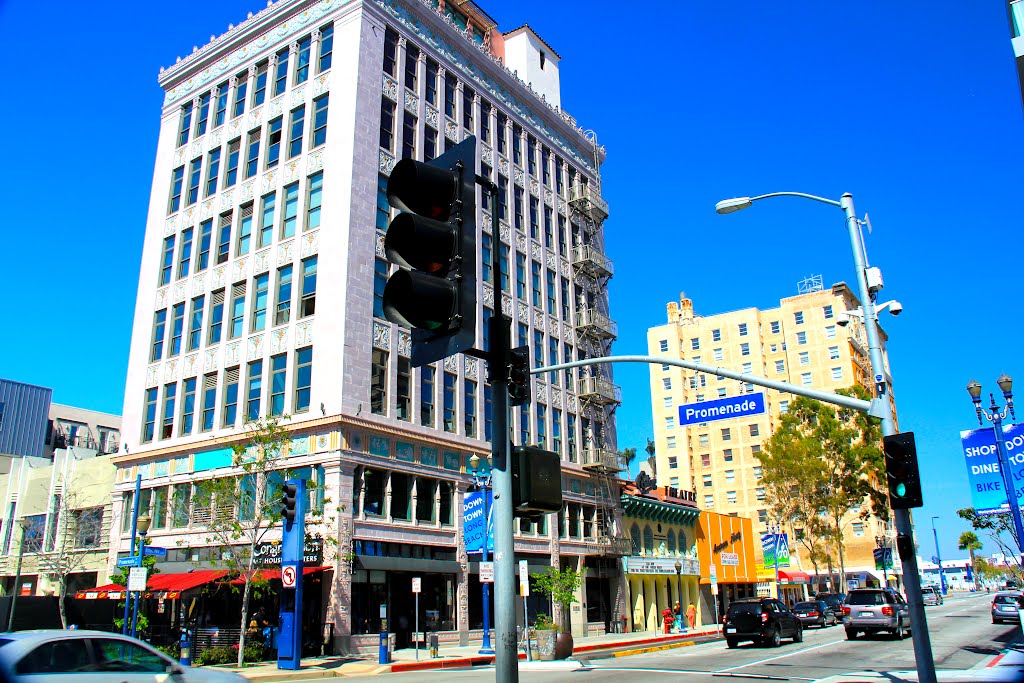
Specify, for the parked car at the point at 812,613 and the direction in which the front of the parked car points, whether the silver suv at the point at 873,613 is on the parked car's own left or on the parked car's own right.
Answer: on the parked car's own right

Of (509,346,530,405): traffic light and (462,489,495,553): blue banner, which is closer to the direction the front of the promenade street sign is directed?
the traffic light

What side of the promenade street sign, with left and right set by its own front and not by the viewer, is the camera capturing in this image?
front

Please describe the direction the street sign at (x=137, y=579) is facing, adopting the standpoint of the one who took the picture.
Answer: facing the viewer

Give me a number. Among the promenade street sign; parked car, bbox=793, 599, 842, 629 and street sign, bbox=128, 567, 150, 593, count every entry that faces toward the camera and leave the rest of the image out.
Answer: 2

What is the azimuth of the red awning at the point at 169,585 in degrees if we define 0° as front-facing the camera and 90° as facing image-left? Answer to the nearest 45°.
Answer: approximately 45°

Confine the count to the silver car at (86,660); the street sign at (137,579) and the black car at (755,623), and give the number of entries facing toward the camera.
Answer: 1
